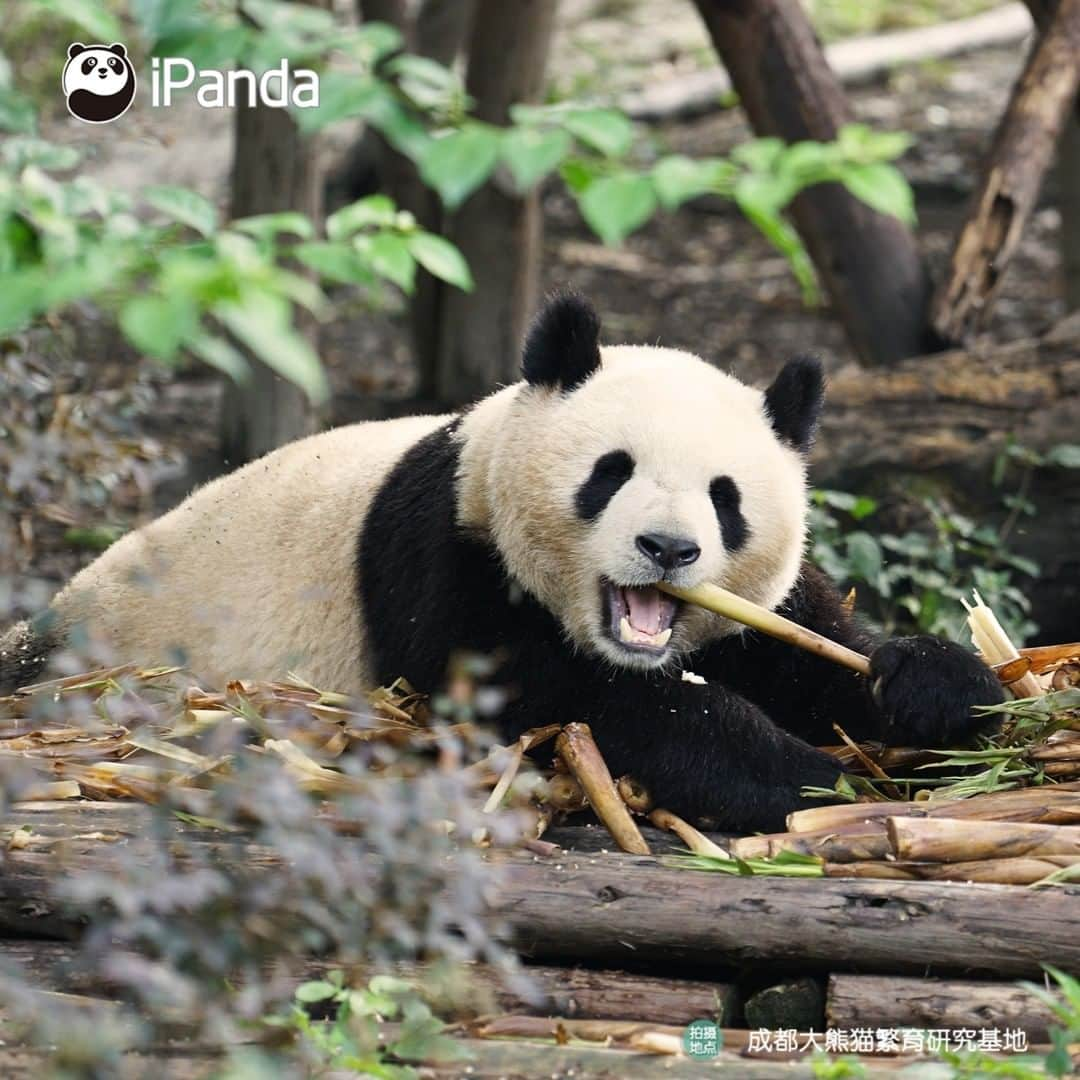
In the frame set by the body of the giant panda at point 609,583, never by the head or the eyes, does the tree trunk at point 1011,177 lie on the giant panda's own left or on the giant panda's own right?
on the giant panda's own left

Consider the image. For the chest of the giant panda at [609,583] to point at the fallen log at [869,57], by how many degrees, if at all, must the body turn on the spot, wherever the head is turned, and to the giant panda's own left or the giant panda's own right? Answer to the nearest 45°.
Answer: approximately 135° to the giant panda's own left

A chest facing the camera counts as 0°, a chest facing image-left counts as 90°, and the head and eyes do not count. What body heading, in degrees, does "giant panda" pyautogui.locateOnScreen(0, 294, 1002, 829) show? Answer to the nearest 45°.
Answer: approximately 315°

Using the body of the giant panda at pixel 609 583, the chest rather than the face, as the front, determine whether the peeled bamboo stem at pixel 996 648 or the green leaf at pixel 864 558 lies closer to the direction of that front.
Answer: the peeled bamboo stem

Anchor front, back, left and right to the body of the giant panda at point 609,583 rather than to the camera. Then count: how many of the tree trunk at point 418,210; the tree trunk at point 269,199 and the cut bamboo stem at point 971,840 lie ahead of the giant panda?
1
